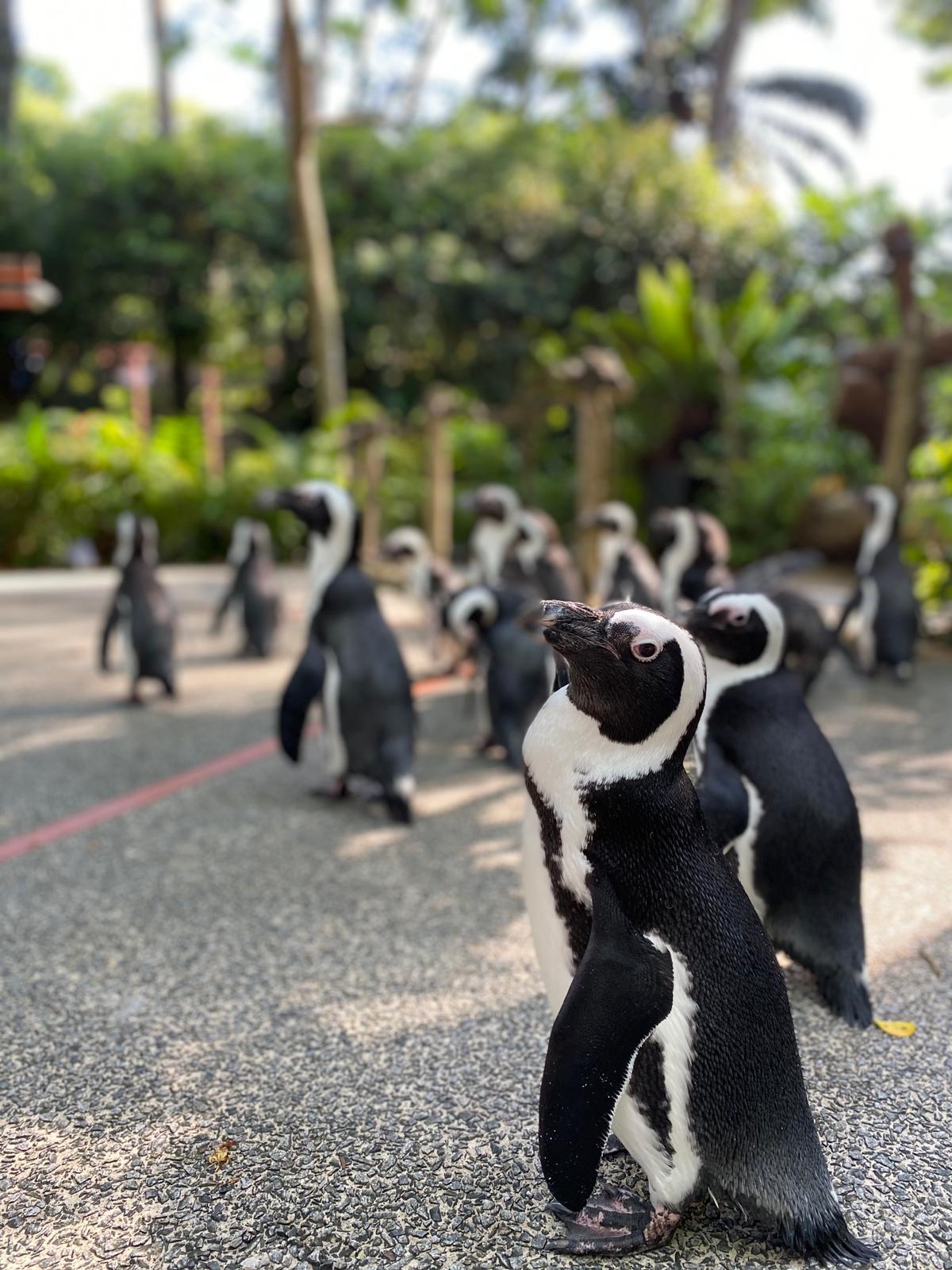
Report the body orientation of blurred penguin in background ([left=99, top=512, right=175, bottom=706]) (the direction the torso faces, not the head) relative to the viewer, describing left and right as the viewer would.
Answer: facing away from the viewer and to the left of the viewer

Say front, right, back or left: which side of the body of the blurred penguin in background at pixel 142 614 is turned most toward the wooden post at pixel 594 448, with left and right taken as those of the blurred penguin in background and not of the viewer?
right

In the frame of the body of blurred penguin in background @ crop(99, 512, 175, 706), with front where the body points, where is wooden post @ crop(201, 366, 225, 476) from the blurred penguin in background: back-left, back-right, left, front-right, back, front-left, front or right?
front-right

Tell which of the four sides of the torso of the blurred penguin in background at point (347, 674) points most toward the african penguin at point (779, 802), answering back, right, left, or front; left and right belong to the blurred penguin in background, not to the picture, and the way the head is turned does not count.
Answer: back

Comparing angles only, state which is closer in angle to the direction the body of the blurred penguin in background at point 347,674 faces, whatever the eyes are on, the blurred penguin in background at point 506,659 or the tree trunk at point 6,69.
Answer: the tree trunk

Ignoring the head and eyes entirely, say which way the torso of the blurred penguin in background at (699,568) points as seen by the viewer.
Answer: to the viewer's left

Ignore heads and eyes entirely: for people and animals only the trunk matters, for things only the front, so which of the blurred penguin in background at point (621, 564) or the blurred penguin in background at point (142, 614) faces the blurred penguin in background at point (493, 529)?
the blurred penguin in background at point (621, 564)

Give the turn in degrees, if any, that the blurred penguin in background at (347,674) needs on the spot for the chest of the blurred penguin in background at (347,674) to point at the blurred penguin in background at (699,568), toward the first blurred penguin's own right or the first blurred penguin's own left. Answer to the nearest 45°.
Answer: approximately 90° to the first blurred penguin's own right

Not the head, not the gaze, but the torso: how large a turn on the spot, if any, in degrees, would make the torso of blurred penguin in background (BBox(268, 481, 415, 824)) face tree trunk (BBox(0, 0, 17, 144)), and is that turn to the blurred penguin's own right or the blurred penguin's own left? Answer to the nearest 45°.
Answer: approximately 45° to the blurred penguin's own right

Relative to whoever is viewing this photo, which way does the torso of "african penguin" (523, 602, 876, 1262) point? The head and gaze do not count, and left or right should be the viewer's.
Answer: facing to the left of the viewer

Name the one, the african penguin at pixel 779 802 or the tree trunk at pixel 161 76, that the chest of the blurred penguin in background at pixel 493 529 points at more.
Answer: the african penguin

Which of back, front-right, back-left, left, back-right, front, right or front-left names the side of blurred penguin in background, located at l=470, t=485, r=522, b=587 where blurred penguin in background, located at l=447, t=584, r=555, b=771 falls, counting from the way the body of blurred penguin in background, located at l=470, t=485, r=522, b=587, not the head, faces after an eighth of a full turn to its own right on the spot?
left
